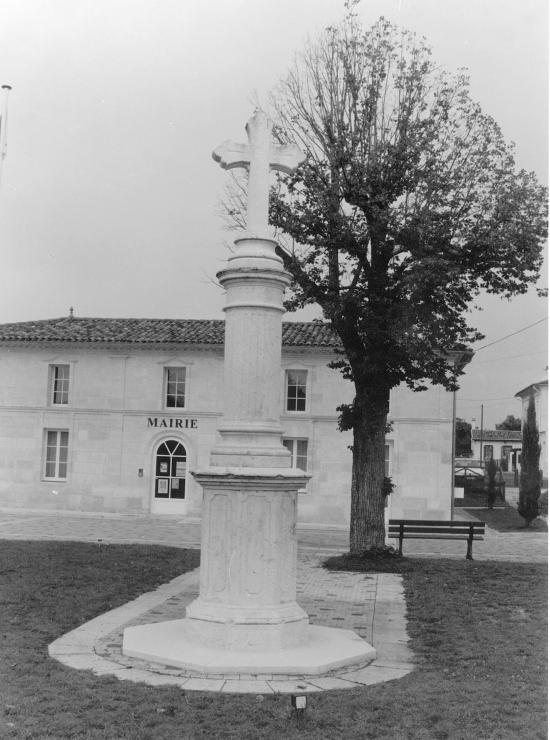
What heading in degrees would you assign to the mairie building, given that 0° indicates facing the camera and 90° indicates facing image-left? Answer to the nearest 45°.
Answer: approximately 0°
